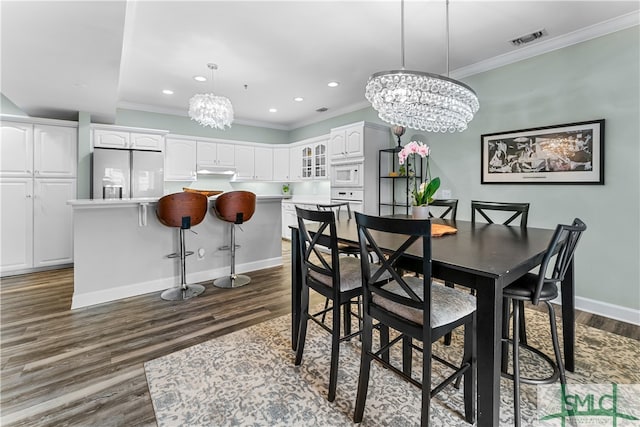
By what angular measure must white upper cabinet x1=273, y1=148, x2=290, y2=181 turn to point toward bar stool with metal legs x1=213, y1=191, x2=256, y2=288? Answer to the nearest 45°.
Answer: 0° — it already faces it

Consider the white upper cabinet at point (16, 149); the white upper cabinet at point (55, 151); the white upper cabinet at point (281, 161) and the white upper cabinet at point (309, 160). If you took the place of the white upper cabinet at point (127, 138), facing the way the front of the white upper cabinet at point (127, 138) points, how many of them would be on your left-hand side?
2

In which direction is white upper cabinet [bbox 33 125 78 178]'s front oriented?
toward the camera

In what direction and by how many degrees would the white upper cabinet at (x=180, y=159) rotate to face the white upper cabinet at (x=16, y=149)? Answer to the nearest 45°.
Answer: approximately 45° to its right

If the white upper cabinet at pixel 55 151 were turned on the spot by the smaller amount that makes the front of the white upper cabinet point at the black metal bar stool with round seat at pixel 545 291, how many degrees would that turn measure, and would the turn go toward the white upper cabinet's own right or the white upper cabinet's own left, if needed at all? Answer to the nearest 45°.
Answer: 0° — it already faces it

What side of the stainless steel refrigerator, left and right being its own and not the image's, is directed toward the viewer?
front

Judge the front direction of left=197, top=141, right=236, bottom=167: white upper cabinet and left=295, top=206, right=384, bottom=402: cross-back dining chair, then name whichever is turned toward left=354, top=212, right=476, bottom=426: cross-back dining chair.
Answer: the white upper cabinet

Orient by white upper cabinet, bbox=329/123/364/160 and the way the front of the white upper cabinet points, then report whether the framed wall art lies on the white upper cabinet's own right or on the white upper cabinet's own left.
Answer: on the white upper cabinet's own left

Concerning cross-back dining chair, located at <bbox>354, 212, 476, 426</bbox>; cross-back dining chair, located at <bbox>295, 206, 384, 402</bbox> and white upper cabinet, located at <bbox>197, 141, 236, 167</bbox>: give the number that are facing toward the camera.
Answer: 1

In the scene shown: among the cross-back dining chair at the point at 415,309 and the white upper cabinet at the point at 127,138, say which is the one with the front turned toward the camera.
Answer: the white upper cabinet

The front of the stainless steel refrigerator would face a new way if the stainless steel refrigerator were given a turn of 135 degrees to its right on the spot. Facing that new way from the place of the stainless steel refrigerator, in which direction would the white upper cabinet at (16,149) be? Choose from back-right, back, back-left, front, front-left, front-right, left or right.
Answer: front-left

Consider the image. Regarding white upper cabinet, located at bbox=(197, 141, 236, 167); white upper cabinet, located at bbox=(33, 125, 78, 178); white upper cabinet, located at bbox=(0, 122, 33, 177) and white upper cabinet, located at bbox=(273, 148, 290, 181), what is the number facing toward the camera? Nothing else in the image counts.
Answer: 4

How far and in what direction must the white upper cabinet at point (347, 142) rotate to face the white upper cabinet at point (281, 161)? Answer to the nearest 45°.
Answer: approximately 90° to its right

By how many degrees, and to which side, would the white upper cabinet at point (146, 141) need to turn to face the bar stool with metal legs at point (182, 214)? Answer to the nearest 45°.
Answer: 0° — it already faces it

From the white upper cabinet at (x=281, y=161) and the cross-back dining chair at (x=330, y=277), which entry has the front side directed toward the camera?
the white upper cabinet

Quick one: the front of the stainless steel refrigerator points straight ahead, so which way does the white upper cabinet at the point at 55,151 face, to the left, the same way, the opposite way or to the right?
the same way

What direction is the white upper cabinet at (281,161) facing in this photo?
toward the camera

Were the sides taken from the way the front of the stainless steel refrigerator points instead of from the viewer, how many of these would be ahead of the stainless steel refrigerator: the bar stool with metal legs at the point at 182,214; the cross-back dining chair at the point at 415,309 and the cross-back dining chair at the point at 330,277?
3

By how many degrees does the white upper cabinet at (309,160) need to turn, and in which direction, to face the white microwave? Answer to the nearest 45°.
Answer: approximately 90° to its left

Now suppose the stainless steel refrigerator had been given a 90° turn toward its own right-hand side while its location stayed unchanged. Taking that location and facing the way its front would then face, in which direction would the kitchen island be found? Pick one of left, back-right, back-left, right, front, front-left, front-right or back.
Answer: left

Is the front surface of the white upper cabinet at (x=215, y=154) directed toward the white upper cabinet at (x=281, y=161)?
no
